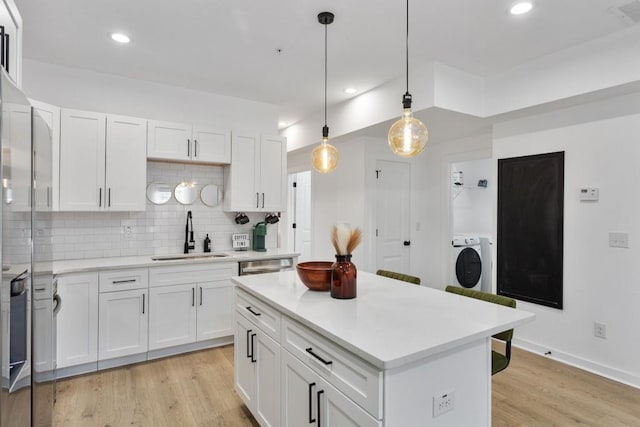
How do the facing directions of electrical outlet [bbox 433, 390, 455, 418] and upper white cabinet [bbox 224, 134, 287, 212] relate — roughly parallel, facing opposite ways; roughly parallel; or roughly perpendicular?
roughly parallel

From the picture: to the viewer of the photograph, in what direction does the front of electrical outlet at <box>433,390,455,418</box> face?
facing the viewer and to the right of the viewer

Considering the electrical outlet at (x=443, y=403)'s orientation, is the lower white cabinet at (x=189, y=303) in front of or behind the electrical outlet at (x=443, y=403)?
behind

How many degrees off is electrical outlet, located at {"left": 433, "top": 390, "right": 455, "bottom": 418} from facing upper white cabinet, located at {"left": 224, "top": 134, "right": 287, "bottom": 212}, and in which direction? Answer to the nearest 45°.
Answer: approximately 180°

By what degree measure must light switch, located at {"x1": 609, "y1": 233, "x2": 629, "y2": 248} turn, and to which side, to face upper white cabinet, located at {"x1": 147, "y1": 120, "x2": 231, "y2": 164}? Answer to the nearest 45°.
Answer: approximately 45° to its right

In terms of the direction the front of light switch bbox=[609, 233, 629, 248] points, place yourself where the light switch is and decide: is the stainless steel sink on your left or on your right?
on your right

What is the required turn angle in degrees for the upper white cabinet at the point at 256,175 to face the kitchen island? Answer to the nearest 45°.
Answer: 0° — it already faces it

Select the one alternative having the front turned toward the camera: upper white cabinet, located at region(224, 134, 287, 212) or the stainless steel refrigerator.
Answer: the upper white cabinet

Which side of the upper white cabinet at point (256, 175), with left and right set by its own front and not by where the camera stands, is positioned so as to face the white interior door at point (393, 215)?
left

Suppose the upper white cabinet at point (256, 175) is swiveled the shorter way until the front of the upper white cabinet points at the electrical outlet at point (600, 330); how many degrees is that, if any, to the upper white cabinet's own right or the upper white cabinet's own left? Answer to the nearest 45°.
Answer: approximately 45° to the upper white cabinet's own left

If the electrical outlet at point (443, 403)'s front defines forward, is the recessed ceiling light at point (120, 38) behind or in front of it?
behind

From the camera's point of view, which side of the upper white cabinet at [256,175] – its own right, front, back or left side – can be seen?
front

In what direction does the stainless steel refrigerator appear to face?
to the viewer's right
